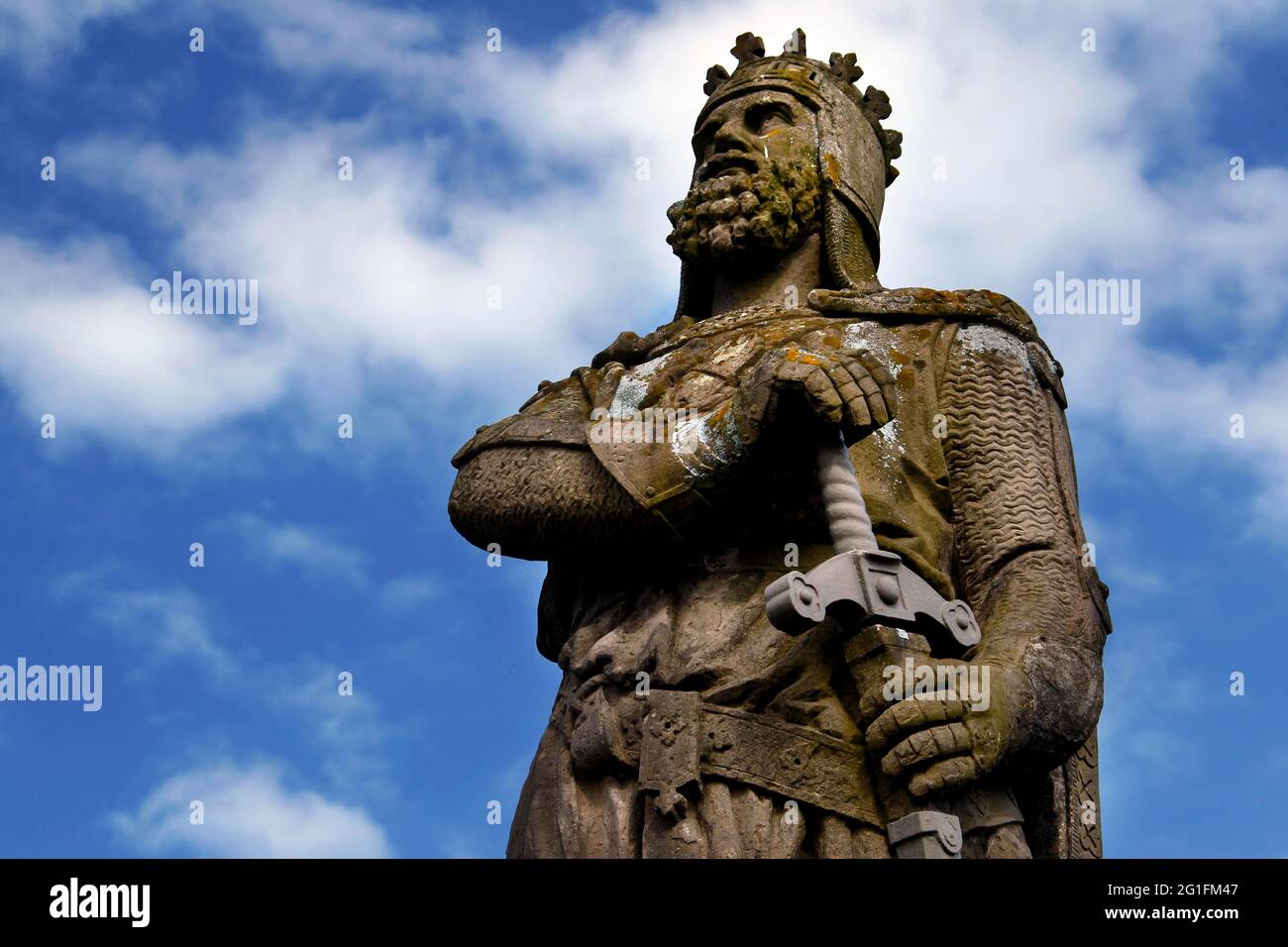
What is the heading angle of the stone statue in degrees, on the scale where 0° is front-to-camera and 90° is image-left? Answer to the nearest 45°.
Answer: approximately 45°
